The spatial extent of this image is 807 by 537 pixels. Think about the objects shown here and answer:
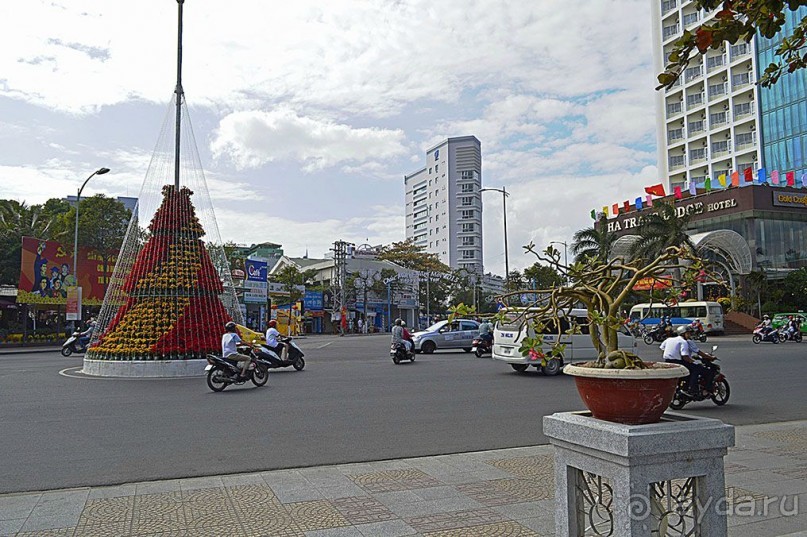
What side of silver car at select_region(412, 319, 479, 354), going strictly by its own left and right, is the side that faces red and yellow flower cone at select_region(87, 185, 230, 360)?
front

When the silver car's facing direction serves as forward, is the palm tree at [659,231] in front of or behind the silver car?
behind

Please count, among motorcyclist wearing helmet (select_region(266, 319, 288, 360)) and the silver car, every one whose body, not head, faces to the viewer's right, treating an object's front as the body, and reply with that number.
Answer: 1

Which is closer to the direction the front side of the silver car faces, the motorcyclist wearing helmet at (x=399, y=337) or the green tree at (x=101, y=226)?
the motorcyclist wearing helmet

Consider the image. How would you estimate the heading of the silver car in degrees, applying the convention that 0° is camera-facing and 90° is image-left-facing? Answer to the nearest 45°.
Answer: approximately 45°

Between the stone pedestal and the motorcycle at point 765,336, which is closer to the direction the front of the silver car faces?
the stone pedestal

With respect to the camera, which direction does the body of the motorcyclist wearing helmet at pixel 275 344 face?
to the viewer's right

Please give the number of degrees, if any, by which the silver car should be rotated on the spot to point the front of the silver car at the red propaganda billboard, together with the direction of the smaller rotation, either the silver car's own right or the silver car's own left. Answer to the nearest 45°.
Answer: approximately 45° to the silver car's own right

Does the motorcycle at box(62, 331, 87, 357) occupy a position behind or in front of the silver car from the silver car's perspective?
in front
